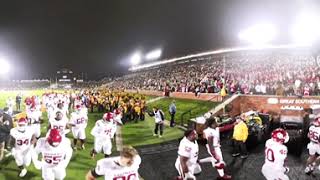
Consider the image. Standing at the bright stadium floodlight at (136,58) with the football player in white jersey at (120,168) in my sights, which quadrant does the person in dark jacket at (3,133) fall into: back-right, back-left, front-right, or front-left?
front-right

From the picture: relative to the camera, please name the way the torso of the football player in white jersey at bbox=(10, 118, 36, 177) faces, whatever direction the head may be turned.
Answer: toward the camera

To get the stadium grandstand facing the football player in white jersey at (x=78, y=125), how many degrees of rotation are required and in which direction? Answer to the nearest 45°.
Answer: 0° — it already faces them

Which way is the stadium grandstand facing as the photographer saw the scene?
facing the viewer and to the left of the viewer
